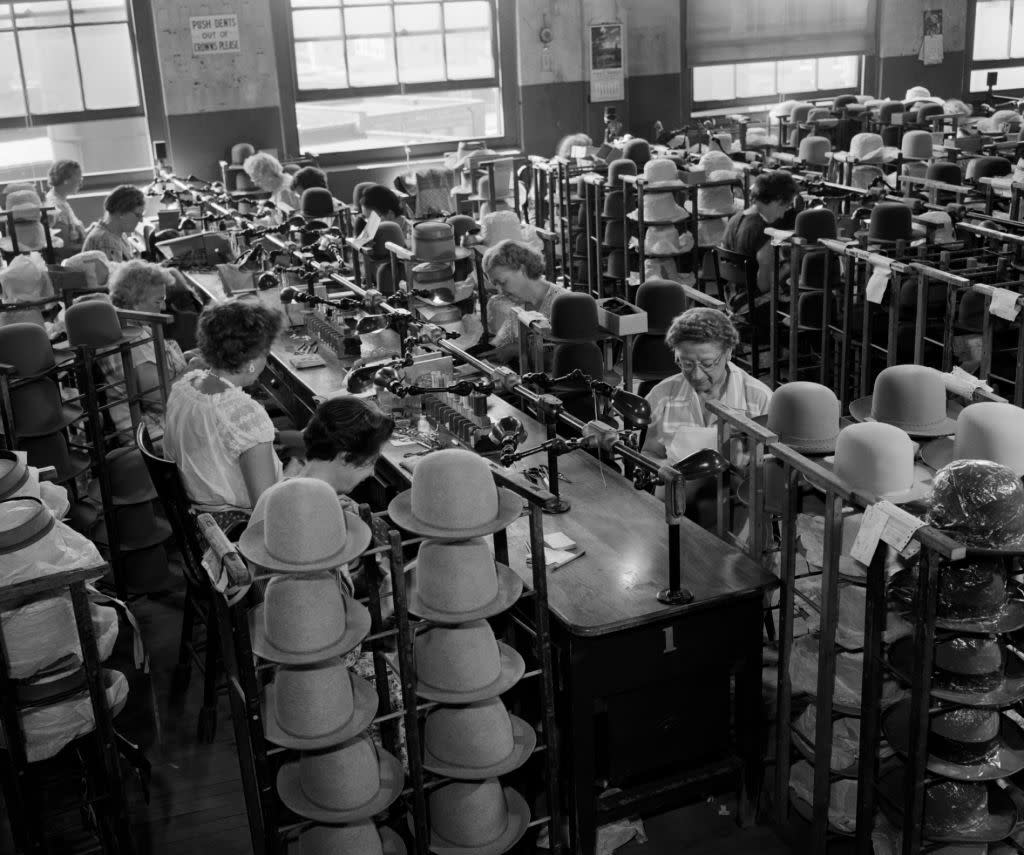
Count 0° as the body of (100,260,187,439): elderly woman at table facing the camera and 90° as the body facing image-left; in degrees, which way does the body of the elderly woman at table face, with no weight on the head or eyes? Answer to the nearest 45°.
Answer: approximately 270°

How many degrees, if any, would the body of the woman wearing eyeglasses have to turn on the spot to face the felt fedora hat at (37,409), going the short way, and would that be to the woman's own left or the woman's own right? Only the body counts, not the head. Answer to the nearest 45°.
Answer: approximately 45° to the woman's own right

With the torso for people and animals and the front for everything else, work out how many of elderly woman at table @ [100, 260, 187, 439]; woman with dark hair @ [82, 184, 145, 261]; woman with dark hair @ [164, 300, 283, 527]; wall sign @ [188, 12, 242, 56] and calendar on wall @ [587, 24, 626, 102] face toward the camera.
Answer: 2

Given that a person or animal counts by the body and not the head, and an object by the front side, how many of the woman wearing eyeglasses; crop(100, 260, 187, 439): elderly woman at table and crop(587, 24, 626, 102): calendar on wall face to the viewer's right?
1

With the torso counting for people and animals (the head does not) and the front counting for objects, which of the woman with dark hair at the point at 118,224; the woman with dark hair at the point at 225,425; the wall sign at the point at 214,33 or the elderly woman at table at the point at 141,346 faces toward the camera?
the wall sign

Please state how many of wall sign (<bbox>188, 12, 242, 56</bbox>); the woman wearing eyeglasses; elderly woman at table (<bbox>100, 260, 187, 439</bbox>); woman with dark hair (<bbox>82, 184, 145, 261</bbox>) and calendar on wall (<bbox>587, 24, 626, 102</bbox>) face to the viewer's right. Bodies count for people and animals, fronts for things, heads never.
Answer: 2

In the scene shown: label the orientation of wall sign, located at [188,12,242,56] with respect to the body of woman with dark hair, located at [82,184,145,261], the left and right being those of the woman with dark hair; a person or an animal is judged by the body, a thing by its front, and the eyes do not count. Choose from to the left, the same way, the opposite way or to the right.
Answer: to the right

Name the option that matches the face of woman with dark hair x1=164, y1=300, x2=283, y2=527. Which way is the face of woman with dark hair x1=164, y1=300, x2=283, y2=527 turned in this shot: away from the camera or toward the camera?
away from the camera

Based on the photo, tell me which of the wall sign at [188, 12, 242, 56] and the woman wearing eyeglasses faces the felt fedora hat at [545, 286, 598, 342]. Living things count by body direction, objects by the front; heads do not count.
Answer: the wall sign

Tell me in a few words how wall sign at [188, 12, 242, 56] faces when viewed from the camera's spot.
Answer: facing the viewer

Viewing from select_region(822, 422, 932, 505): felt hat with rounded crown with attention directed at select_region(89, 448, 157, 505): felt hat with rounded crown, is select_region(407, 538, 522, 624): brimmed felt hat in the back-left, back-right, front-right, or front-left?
front-left

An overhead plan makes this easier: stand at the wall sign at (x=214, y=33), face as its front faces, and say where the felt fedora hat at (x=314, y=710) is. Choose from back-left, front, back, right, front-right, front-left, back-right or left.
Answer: front

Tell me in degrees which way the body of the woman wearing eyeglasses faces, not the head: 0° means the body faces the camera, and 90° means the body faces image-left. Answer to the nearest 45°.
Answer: approximately 45°

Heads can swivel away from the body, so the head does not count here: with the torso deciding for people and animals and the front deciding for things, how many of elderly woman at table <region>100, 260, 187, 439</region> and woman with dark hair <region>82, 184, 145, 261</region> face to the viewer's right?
2

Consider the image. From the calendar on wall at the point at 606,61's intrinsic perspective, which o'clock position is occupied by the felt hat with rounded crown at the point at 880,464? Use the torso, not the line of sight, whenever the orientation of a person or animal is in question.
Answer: The felt hat with rounded crown is roughly at 12 o'clock from the calendar on wall.

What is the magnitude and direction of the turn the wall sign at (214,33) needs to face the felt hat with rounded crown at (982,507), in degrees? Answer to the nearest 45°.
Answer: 0° — it already faces it

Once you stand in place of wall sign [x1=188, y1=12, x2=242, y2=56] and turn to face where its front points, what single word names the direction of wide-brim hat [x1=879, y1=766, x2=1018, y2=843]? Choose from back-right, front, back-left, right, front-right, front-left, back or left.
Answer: front

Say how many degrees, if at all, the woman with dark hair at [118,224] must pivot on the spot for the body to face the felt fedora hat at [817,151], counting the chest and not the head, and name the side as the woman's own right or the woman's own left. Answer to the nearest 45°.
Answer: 0° — they already face it

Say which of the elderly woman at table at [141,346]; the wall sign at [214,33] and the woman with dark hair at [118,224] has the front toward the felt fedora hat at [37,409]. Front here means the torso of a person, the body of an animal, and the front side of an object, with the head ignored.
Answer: the wall sign

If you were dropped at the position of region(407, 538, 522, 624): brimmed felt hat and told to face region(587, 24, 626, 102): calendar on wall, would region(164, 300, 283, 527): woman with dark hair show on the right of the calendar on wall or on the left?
left

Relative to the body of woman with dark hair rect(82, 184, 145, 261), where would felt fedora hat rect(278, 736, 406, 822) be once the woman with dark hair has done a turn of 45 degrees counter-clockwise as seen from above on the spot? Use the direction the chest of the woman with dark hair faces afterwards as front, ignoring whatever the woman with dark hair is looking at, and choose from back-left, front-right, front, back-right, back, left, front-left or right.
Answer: back-right

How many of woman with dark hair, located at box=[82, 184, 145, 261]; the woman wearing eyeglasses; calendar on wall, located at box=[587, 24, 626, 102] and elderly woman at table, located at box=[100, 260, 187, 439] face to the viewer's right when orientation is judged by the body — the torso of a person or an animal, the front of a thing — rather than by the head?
2

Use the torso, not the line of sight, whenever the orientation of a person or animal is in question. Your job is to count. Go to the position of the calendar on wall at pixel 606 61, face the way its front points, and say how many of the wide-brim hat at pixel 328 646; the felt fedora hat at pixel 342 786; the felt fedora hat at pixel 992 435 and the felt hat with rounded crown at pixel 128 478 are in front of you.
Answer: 4

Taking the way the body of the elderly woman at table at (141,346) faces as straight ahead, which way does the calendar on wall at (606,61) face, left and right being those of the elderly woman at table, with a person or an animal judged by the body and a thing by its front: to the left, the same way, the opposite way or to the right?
to the right
